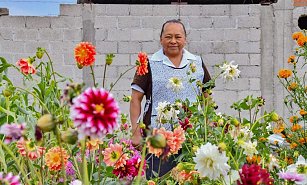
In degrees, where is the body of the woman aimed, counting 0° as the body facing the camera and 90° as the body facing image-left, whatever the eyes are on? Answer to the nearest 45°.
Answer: approximately 0°

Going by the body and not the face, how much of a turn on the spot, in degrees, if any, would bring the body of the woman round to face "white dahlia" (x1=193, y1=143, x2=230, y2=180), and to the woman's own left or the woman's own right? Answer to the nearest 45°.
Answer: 0° — they already face it

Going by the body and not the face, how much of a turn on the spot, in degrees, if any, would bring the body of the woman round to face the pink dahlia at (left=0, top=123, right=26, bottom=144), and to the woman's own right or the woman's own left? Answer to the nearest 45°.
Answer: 0° — they already face it

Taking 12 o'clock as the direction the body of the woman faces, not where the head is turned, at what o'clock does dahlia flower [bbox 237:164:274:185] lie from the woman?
The dahlia flower is roughly at 12 o'clock from the woman.
